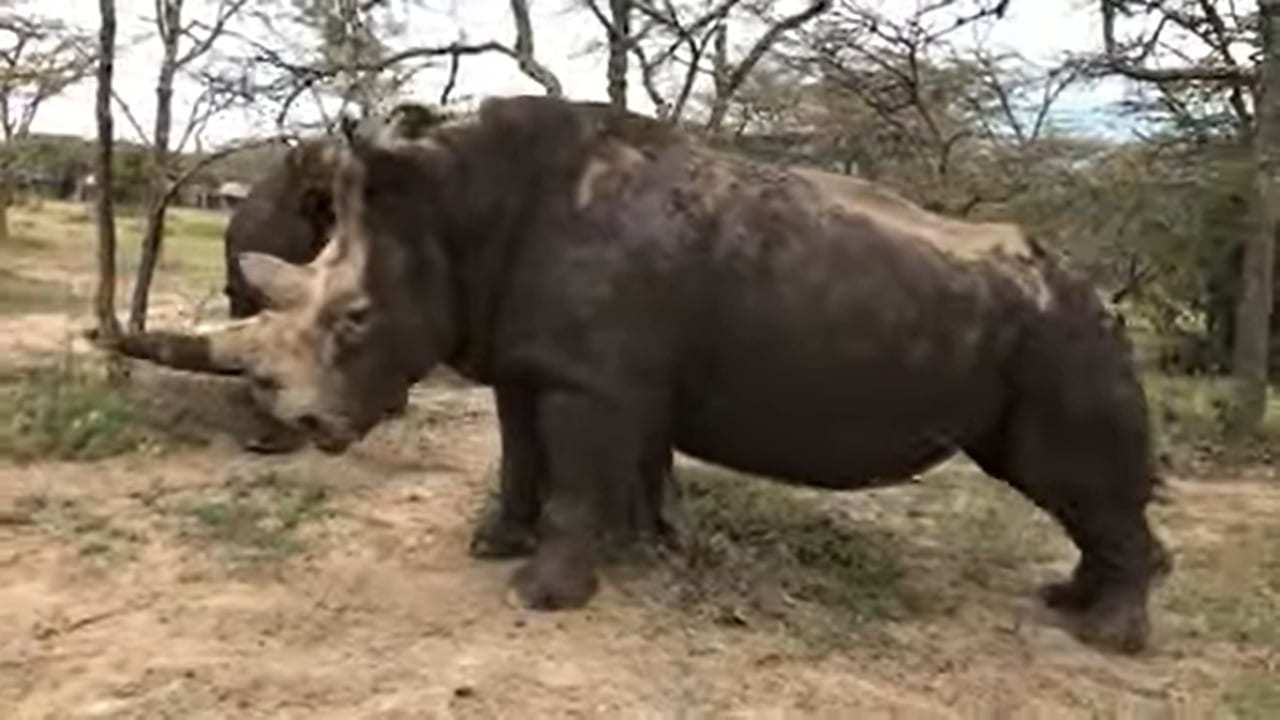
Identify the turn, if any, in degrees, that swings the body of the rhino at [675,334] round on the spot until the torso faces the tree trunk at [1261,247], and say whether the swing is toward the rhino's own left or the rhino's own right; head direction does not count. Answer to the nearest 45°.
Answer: approximately 135° to the rhino's own right

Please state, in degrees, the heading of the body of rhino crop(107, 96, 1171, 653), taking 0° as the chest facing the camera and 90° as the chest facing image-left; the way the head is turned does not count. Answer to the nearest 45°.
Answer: approximately 90°

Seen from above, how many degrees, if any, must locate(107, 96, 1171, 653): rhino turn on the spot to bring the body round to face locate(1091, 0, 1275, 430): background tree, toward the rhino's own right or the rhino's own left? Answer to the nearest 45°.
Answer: approximately 135° to the rhino's own right
